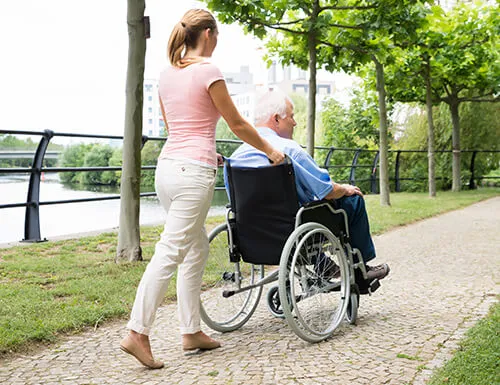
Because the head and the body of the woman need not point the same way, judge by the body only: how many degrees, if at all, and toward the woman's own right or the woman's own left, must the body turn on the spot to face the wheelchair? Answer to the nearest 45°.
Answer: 0° — they already face it

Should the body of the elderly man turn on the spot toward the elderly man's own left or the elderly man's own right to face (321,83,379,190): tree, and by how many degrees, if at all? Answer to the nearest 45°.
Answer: approximately 45° to the elderly man's own left

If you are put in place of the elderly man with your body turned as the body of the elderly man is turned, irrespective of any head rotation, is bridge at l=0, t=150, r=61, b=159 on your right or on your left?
on your left

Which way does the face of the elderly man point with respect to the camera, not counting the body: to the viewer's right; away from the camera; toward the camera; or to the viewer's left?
to the viewer's right

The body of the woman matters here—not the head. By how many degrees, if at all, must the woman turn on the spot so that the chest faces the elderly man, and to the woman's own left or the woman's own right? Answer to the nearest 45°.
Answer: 0° — they already face them

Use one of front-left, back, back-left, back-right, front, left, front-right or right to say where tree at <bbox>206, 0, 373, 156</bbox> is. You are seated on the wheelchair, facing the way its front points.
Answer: front-left

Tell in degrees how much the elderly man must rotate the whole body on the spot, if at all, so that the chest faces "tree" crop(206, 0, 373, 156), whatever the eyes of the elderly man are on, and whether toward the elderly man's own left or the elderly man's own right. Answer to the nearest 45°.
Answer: approximately 45° to the elderly man's own left

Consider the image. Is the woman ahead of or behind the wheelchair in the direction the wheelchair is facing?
behind

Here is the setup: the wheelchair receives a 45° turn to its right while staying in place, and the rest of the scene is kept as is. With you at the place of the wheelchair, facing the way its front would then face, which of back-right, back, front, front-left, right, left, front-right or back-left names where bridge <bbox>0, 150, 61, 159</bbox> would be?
back-left

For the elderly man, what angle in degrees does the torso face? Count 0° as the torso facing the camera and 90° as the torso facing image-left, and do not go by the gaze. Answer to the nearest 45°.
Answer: approximately 225°

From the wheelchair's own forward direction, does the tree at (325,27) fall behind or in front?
in front

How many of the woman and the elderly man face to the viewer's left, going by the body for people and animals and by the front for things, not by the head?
0
